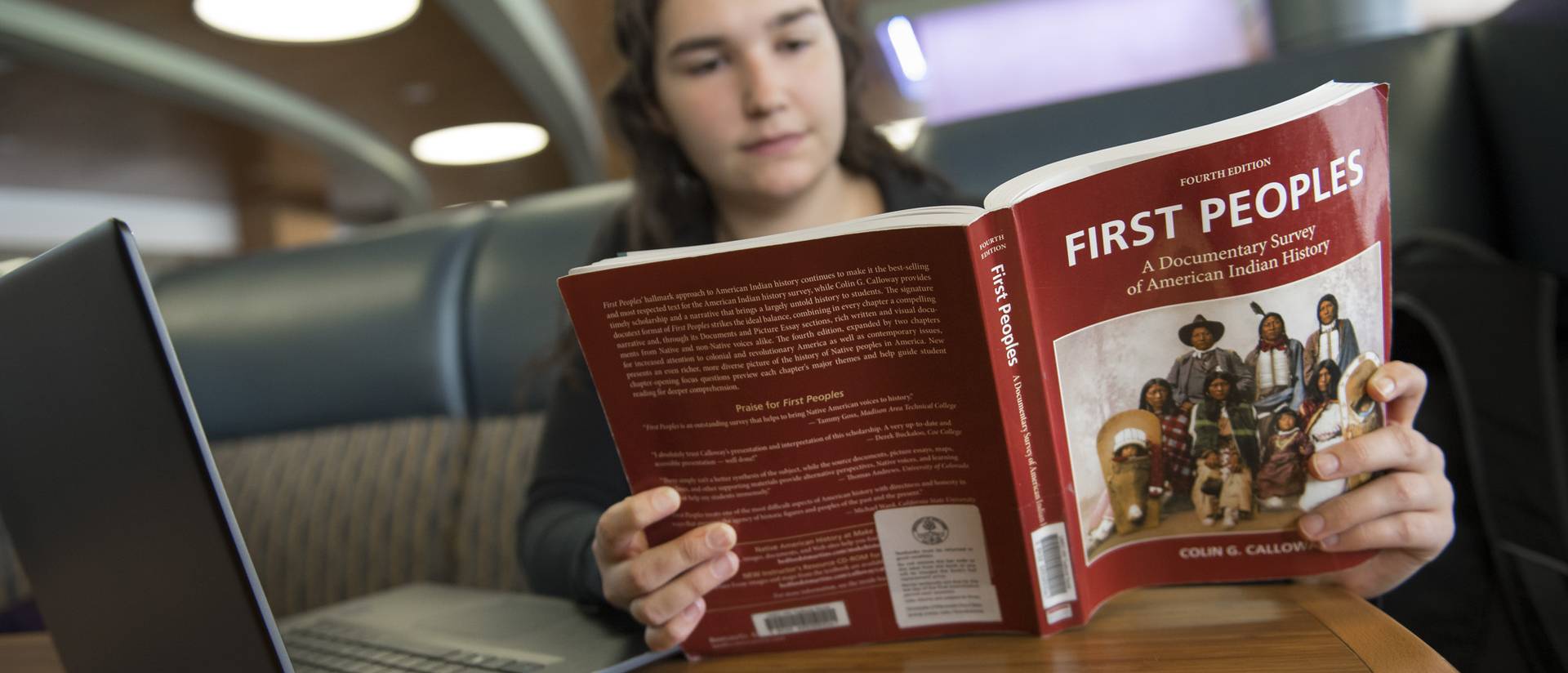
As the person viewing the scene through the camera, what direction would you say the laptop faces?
facing away from the viewer and to the right of the viewer

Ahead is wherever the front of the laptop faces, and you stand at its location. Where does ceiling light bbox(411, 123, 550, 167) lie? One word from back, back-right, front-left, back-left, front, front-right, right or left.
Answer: front-left

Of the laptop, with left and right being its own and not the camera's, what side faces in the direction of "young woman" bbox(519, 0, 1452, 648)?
front

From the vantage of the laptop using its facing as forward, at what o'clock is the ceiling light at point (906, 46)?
The ceiling light is roughly at 12 o'clock from the laptop.
